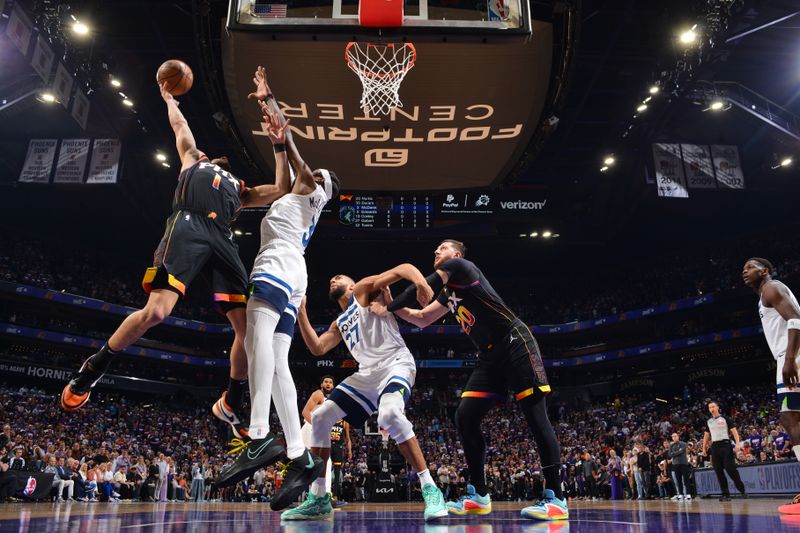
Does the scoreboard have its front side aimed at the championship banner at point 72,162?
no

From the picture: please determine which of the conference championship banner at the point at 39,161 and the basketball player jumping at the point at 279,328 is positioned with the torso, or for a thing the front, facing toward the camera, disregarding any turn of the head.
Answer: the conference championship banner

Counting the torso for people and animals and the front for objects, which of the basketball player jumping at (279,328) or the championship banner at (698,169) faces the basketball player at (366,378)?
the championship banner

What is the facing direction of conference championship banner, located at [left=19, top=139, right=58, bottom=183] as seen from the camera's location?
facing the viewer

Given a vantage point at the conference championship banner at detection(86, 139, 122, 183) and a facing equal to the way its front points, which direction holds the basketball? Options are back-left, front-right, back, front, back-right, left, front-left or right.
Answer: front

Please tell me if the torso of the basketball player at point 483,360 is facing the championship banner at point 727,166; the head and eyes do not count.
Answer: no

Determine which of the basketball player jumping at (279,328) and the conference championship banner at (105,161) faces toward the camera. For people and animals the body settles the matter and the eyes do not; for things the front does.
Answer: the conference championship banner

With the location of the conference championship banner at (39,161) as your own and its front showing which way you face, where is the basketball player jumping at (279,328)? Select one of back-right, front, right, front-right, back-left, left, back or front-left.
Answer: front

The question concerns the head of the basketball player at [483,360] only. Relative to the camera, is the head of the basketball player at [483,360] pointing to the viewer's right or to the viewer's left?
to the viewer's left

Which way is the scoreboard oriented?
toward the camera

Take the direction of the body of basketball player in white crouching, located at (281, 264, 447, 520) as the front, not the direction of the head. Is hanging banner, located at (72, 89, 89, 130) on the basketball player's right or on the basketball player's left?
on the basketball player's right

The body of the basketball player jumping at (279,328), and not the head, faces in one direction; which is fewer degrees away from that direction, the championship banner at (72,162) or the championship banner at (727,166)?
the championship banner at (72,162)

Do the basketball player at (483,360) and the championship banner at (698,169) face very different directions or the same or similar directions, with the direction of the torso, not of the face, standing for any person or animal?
same or similar directions

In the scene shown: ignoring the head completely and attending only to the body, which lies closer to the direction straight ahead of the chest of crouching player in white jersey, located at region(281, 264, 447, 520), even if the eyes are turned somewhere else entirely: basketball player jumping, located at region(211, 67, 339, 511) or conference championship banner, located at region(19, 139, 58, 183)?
the basketball player jumping

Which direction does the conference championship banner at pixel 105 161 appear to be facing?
toward the camera
